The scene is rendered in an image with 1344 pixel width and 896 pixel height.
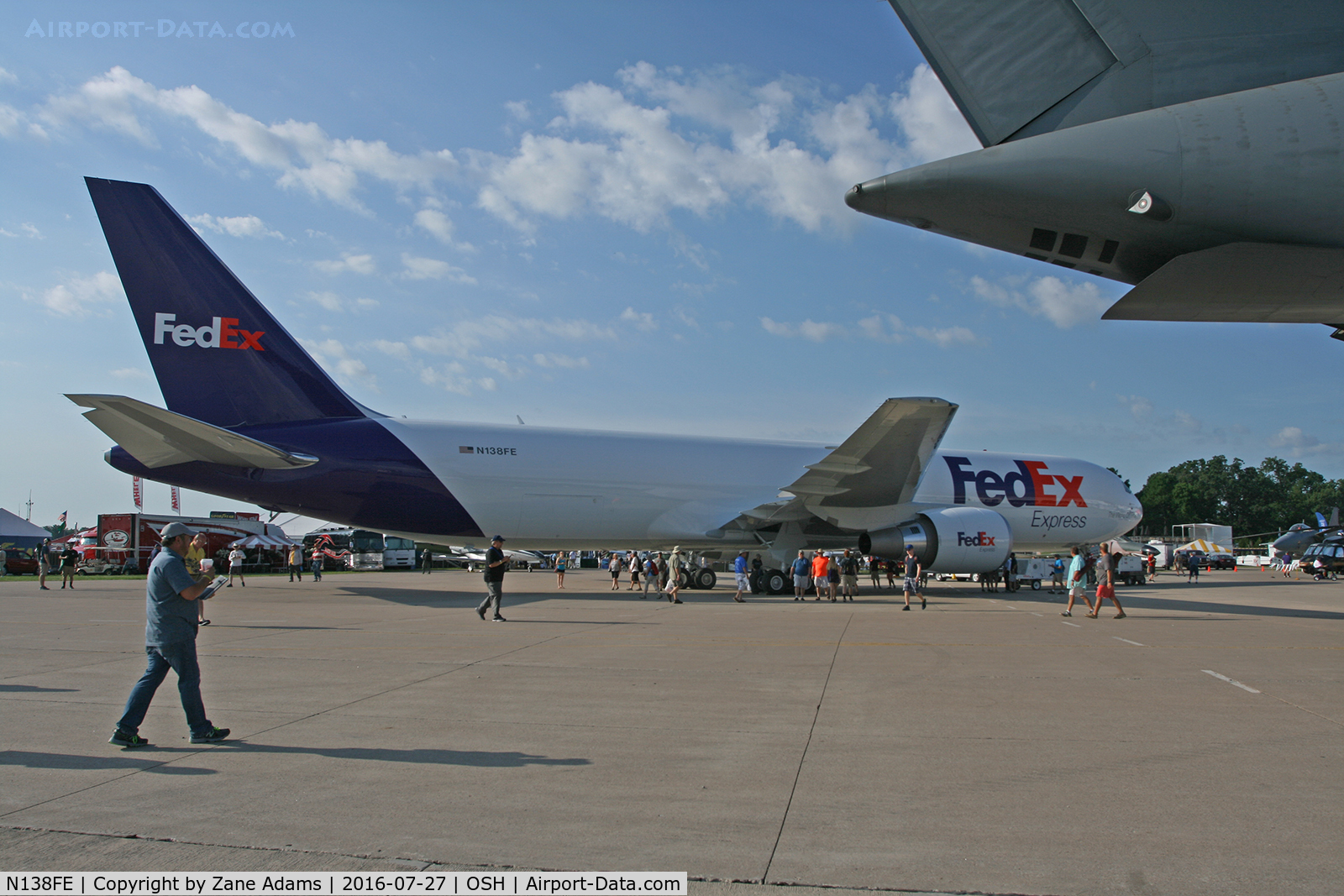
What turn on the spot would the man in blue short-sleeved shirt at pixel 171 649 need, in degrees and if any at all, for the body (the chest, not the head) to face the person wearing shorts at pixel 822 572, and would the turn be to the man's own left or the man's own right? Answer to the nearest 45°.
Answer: approximately 45° to the man's own left

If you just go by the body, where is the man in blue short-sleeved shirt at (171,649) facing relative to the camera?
to the viewer's right

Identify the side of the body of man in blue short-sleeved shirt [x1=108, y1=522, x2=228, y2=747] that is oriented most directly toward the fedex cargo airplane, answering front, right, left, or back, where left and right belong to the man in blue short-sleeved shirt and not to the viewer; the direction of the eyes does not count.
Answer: left
